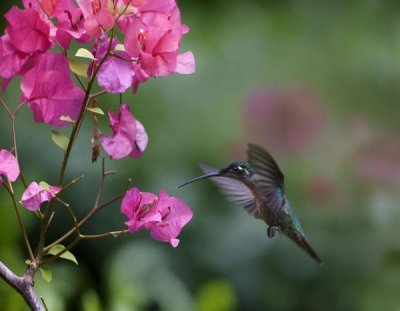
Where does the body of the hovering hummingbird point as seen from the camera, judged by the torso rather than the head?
to the viewer's left

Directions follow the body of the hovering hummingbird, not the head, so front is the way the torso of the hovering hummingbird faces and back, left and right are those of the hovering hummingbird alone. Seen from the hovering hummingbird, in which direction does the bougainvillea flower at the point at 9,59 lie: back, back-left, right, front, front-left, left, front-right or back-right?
front-left

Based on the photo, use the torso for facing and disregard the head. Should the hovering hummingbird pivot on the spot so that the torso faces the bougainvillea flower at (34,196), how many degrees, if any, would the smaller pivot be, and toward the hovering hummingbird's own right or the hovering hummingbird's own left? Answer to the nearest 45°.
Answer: approximately 45° to the hovering hummingbird's own left
